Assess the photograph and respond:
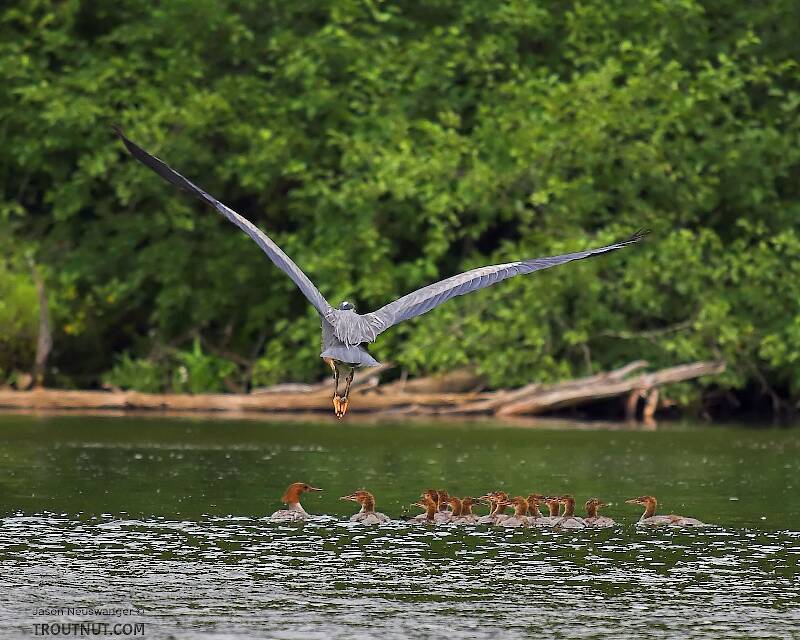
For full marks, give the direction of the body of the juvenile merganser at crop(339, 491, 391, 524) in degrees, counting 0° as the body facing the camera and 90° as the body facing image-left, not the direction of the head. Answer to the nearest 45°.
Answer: approximately 90°

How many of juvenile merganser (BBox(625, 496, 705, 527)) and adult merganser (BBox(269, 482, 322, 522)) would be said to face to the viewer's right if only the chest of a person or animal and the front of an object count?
1

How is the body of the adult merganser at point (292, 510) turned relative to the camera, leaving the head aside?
to the viewer's right

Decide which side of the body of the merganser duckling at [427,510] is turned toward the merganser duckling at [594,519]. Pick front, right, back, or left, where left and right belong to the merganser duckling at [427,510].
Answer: back

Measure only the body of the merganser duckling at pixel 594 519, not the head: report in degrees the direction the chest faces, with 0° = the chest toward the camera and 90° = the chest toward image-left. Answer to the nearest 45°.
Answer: approximately 90°

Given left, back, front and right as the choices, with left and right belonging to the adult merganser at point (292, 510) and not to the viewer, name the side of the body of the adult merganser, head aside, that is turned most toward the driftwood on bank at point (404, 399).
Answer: left

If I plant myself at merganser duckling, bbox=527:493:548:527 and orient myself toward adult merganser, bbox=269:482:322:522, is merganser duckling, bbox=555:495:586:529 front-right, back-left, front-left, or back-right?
back-left

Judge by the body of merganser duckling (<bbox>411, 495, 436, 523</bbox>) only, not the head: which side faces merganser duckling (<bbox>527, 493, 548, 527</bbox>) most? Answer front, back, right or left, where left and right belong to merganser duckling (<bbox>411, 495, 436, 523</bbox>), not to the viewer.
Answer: back

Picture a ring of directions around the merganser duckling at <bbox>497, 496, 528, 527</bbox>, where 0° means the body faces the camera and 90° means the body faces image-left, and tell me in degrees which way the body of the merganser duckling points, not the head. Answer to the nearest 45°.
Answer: approximately 90°

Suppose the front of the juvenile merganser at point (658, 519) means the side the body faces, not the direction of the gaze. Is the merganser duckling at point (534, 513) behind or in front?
in front
